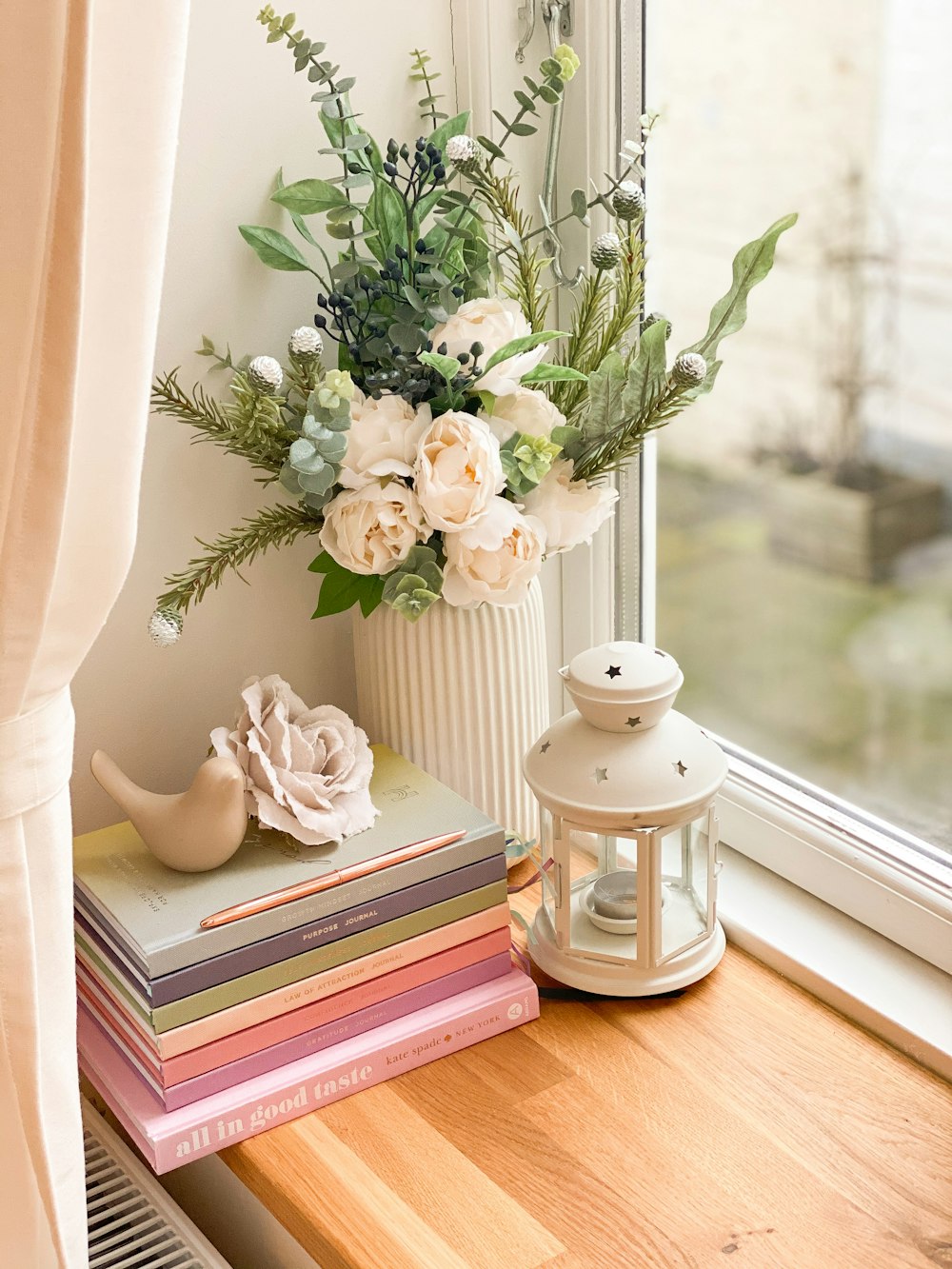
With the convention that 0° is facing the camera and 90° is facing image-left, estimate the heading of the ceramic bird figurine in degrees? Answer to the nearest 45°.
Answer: approximately 315°

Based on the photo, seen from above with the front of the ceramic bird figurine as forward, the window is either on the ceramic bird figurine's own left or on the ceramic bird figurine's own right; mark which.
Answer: on the ceramic bird figurine's own left
